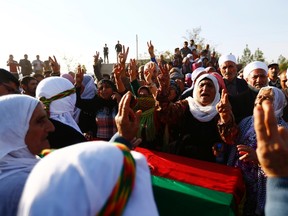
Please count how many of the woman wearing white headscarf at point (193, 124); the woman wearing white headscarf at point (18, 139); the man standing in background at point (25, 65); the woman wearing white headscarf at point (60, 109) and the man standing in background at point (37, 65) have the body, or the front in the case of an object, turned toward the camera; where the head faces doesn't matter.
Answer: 3

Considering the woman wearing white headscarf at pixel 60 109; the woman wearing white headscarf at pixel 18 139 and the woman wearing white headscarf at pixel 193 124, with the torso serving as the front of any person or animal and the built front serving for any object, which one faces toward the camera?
the woman wearing white headscarf at pixel 193 124

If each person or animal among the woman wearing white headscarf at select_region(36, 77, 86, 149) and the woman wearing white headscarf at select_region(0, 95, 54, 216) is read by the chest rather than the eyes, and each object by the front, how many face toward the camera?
0

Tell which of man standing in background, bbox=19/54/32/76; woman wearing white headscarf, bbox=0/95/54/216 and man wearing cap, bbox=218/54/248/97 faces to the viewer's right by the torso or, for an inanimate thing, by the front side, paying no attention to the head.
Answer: the woman wearing white headscarf

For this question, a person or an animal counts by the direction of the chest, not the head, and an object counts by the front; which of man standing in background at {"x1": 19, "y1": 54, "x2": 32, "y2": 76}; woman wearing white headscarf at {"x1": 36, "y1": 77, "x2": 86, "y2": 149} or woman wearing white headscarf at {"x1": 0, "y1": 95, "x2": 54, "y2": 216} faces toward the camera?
the man standing in background

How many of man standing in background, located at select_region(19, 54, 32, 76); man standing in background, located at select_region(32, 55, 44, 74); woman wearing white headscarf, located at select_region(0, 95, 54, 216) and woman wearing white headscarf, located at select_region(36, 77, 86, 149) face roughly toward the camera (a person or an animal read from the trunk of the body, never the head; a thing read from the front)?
2

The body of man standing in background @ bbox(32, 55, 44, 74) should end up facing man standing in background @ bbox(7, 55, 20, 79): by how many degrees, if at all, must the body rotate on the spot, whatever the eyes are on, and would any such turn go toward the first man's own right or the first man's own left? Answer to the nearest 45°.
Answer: approximately 45° to the first man's own right

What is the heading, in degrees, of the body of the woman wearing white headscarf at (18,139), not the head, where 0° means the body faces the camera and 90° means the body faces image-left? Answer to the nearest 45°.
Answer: approximately 270°

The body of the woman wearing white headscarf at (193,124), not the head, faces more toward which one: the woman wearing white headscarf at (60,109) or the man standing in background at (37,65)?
the woman wearing white headscarf

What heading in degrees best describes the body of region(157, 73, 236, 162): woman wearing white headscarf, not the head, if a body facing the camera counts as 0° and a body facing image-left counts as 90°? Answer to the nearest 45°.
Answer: approximately 0°

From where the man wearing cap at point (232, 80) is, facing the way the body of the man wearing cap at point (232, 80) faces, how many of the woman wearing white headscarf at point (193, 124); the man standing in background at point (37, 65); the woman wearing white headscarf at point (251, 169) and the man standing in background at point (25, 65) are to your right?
2
